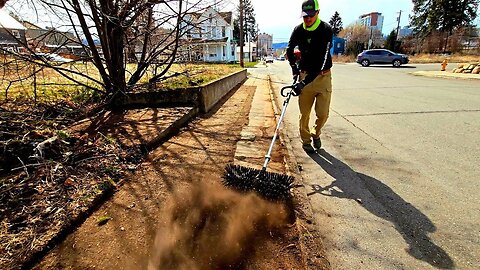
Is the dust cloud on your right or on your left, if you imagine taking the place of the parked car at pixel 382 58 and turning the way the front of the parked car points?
on your right

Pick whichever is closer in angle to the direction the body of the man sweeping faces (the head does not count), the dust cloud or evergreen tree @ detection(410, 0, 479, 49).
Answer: the dust cloud

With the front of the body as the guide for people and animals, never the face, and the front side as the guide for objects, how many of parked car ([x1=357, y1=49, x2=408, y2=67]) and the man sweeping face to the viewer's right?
1

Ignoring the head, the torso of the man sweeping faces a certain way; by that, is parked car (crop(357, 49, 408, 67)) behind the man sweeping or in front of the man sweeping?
behind

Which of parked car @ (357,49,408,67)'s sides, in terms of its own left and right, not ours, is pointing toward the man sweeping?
right

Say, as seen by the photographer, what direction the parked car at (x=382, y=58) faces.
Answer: facing to the right of the viewer

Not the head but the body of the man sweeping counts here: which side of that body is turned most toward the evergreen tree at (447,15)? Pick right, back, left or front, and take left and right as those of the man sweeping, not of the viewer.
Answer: back

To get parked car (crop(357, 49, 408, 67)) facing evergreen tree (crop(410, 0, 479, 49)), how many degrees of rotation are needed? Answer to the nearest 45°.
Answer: approximately 90° to its left

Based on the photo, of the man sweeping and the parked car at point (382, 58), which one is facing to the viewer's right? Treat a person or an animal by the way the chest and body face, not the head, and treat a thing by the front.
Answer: the parked car
